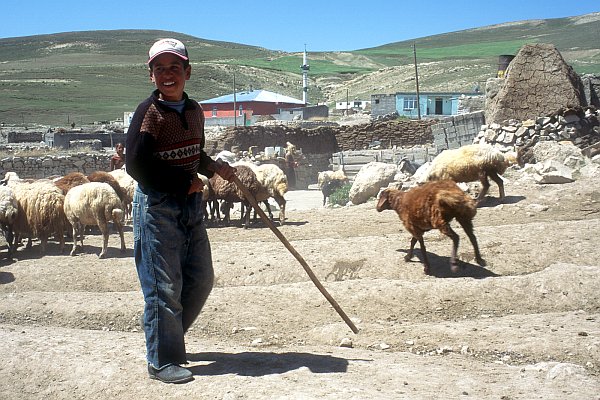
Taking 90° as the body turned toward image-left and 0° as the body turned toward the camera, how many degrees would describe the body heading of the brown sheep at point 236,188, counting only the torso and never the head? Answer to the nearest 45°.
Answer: approximately 90°

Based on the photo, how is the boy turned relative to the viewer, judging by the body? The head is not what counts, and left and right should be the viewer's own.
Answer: facing the viewer and to the right of the viewer

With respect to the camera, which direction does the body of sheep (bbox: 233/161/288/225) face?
to the viewer's left

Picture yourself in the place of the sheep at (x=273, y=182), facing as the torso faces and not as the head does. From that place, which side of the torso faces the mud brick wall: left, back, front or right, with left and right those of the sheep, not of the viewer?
right
